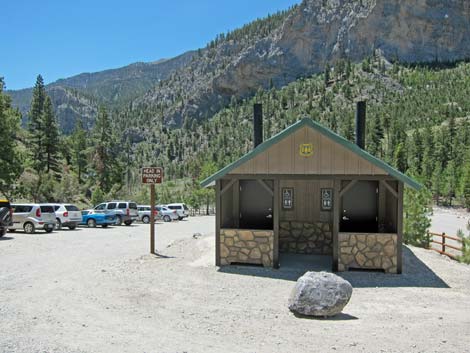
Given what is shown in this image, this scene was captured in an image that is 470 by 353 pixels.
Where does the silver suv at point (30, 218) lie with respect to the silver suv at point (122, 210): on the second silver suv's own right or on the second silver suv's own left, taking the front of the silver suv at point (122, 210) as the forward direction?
on the second silver suv's own left

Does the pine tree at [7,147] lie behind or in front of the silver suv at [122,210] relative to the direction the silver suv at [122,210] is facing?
in front

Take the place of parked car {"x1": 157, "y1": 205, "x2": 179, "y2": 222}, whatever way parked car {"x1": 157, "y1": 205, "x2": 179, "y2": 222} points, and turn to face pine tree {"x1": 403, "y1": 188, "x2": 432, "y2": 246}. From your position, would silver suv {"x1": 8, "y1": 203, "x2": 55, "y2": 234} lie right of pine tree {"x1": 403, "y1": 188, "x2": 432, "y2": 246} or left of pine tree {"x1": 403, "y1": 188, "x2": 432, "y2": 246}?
right

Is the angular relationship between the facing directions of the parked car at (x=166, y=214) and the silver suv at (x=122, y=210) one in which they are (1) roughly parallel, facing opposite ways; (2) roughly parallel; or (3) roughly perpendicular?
roughly parallel

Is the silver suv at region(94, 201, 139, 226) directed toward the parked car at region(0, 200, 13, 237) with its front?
no

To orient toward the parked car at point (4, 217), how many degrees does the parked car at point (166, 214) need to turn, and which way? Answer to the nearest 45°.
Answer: approximately 135° to its left

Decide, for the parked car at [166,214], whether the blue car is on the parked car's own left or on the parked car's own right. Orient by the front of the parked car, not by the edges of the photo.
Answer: on the parked car's own left

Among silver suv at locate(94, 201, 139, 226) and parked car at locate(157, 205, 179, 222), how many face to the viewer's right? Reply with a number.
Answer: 0

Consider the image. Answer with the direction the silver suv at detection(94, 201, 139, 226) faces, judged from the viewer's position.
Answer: facing away from the viewer and to the left of the viewer

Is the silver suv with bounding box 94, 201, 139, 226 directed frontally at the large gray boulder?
no

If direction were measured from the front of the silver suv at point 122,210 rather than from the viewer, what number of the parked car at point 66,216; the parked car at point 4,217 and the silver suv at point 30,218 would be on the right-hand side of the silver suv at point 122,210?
0

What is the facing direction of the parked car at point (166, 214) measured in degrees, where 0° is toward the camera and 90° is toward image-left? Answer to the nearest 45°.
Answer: approximately 135°

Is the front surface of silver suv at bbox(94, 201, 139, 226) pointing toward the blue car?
no
